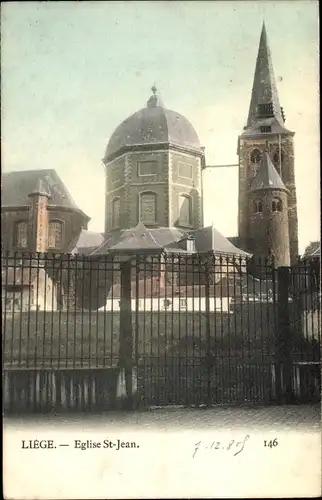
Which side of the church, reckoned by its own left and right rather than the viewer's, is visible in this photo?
right
